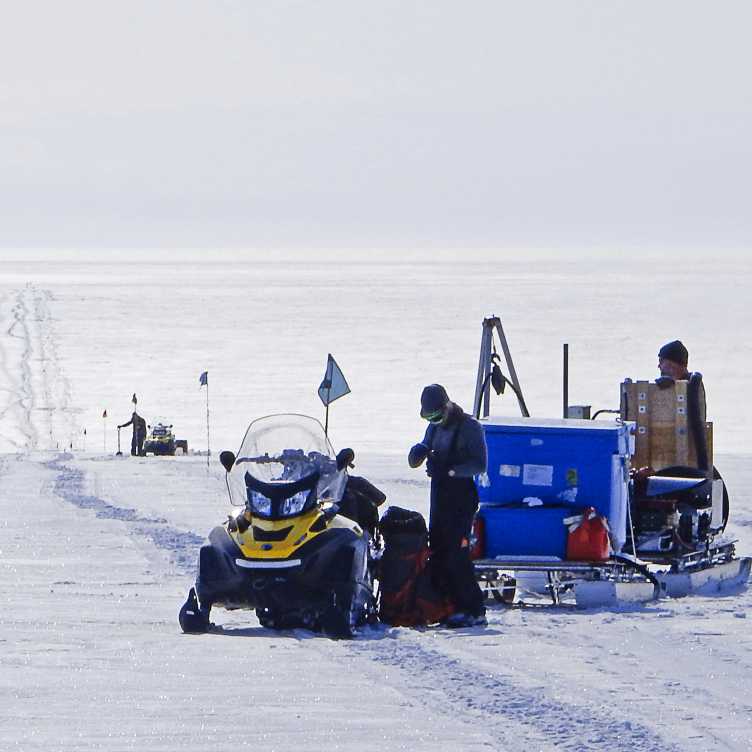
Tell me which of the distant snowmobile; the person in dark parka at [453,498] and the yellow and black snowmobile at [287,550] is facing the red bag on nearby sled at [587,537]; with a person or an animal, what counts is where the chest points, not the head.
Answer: the distant snowmobile

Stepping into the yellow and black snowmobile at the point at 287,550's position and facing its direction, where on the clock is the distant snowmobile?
The distant snowmobile is roughly at 6 o'clock from the yellow and black snowmobile.

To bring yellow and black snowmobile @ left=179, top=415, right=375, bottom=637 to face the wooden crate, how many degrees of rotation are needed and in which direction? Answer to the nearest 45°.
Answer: approximately 135° to its left

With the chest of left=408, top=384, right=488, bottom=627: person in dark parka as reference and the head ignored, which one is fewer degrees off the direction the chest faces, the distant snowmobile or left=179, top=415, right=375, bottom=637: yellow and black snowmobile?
the yellow and black snowmobile

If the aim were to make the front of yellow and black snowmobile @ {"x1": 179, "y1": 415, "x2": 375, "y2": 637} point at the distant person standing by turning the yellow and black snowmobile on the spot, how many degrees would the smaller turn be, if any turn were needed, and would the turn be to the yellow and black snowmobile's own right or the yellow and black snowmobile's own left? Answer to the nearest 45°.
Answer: approximately 180°

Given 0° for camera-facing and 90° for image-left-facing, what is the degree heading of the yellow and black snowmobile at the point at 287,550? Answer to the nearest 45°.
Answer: approximately 0°

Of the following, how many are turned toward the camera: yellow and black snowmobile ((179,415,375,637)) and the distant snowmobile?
2

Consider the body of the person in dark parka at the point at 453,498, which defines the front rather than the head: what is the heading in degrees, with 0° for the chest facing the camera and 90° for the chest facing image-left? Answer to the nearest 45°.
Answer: approximately 45°

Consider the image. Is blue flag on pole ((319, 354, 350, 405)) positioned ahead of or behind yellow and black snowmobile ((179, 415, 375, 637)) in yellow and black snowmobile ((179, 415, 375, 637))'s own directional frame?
behind
